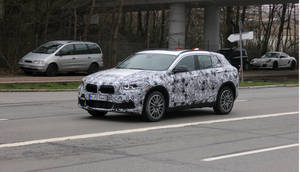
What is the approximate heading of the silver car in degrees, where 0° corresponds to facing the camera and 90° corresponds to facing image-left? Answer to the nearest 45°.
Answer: approximately 45°
